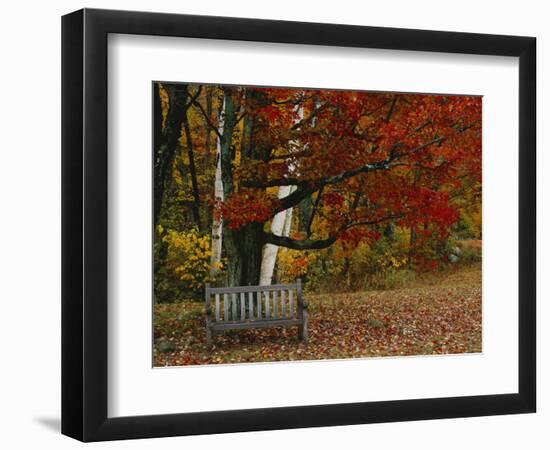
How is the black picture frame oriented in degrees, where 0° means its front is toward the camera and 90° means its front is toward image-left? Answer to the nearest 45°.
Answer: approximately 315°
